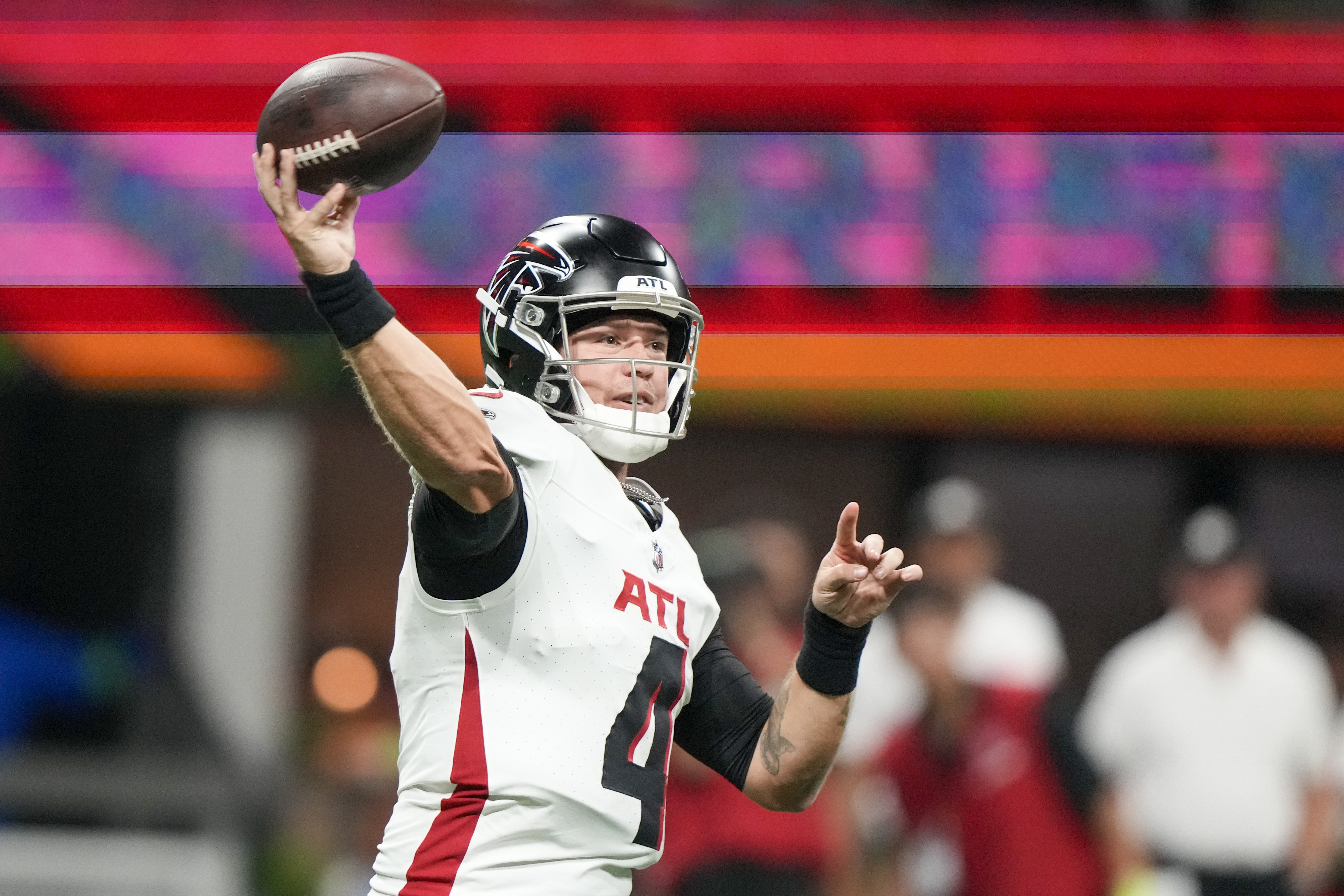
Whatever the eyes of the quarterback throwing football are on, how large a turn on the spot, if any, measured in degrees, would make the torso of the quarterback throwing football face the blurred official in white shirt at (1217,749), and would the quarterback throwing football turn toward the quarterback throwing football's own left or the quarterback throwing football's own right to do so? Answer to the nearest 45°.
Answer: approximately 90° to the quarterback throwing football's own left

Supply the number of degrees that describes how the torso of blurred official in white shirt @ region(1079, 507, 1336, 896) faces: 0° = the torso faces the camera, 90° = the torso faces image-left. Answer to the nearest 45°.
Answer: approximately 0°

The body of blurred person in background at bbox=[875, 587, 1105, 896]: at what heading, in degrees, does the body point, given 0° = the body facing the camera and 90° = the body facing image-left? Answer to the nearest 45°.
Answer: approximately 45°

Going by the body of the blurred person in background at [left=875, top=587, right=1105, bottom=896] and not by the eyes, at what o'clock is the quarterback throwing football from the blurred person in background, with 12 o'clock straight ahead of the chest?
The quarterback throwing football is roughly at 11 o'clock from the blurred person in background.

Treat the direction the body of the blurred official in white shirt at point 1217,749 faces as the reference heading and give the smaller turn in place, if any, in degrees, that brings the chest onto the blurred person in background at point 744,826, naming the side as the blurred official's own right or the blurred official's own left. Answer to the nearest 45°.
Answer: approximately 45° to the blurred official's own right

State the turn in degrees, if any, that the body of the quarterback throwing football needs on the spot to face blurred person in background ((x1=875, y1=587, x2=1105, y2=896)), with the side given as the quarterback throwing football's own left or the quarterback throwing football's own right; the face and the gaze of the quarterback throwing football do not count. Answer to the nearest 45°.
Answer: approximately 90° to the quarterback throwing football's own left
